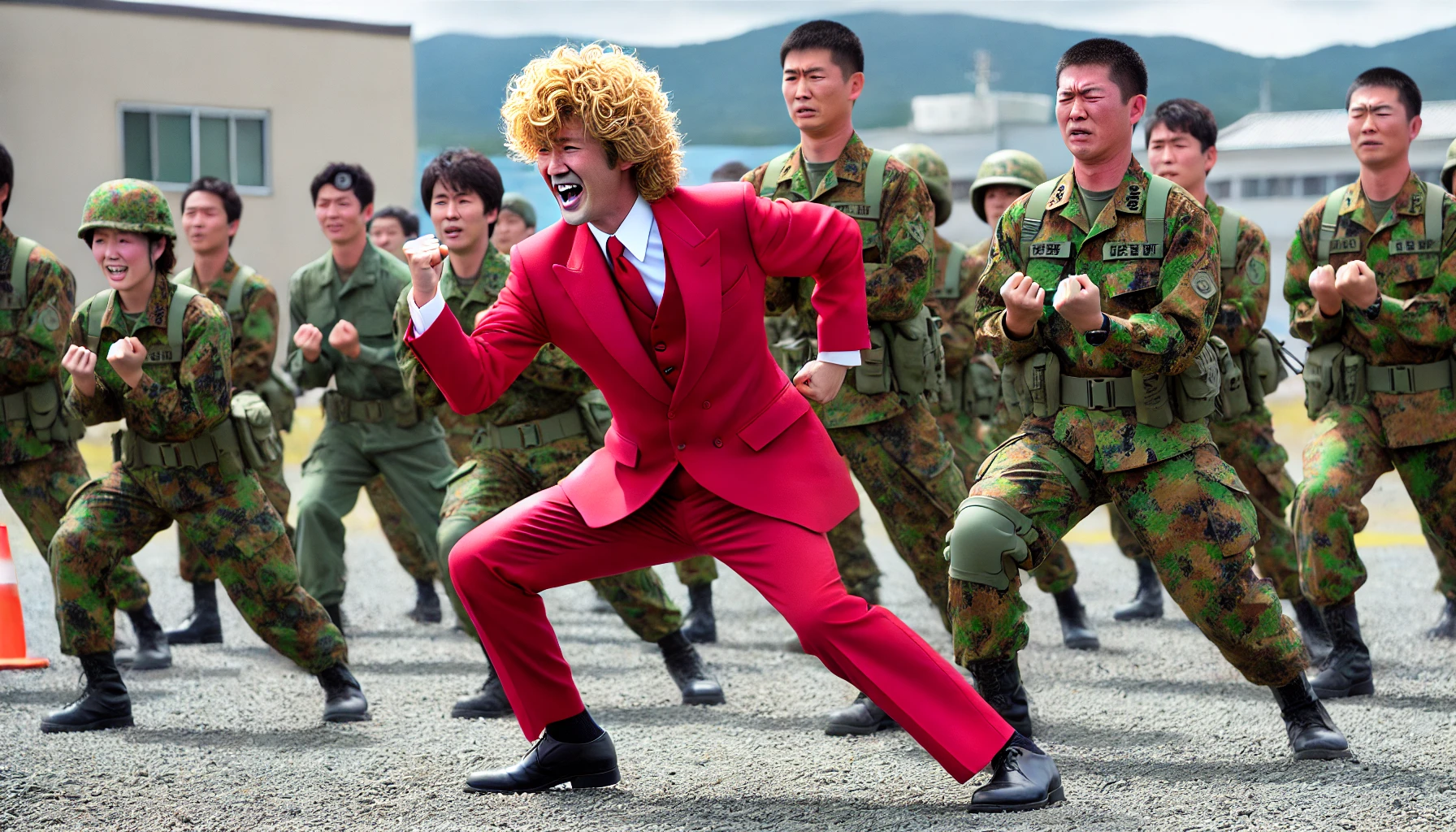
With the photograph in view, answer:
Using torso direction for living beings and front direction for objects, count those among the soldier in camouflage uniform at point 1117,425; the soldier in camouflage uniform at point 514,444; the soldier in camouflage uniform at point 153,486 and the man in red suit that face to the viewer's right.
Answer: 0

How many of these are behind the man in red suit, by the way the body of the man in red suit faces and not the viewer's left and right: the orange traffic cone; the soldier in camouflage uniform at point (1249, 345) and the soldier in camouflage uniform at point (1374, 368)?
2

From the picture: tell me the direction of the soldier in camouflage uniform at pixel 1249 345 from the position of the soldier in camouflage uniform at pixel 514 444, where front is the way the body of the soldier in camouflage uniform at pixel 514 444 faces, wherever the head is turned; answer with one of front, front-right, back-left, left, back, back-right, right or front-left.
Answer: back-left

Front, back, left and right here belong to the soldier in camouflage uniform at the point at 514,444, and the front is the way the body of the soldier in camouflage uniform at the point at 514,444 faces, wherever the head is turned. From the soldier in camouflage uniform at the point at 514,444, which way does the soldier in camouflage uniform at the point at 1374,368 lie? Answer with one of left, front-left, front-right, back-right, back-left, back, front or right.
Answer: back-left

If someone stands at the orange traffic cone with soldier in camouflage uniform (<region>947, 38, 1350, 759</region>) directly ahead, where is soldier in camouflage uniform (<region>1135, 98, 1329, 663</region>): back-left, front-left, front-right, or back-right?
front-left

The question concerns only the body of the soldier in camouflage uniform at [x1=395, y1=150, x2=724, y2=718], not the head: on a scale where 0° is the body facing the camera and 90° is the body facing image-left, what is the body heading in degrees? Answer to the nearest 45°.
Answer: approximately 45°

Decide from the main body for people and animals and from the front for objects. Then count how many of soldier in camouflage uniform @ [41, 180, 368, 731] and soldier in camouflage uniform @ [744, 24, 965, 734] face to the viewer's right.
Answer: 0

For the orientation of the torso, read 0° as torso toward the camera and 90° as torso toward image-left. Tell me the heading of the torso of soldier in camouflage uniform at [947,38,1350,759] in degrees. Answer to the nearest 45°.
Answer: approximately 45°

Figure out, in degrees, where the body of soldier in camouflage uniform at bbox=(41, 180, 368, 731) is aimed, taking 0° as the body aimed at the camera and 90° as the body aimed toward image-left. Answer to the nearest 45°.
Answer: approximately 45°

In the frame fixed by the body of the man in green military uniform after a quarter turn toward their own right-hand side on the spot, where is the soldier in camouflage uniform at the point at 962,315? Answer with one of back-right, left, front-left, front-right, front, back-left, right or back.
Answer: back-right

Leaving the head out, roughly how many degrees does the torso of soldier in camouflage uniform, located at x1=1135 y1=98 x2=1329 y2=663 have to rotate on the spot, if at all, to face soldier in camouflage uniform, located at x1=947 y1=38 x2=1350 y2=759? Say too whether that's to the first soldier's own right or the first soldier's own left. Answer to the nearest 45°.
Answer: approximately 45° to the first soldier's own left

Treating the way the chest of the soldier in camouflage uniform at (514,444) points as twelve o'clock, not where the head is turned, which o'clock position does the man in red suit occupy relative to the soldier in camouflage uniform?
The man in red suit is roughly at 10 o'clock from the soldier in camouflage uniform.

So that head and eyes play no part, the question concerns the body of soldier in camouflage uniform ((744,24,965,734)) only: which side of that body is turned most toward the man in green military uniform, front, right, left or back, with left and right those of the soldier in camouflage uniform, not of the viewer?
right
